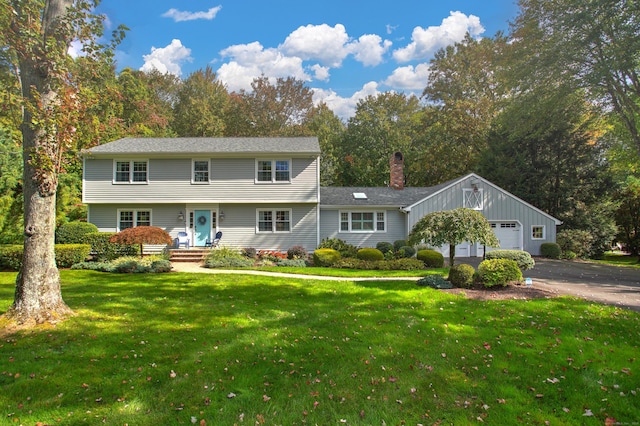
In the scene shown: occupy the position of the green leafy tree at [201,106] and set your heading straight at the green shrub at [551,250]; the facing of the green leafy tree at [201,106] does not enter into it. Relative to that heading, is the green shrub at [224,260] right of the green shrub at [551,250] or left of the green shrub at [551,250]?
right

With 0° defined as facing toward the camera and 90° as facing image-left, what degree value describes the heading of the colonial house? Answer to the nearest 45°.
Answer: approximately 0°

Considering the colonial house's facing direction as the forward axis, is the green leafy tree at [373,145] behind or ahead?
behind

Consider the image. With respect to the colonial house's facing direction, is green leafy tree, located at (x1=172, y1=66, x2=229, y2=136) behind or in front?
behind

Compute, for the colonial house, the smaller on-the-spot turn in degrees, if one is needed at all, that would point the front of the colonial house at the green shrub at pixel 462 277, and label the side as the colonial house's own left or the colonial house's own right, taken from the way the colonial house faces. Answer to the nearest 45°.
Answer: approximately 45° to the colonial house's own left

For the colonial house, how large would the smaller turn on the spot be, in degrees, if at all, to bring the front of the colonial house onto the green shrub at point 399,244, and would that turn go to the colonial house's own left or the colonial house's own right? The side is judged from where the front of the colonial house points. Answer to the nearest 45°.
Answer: approximately 90° to the colonial house's own left

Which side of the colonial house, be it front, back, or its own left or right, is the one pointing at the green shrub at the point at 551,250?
left
